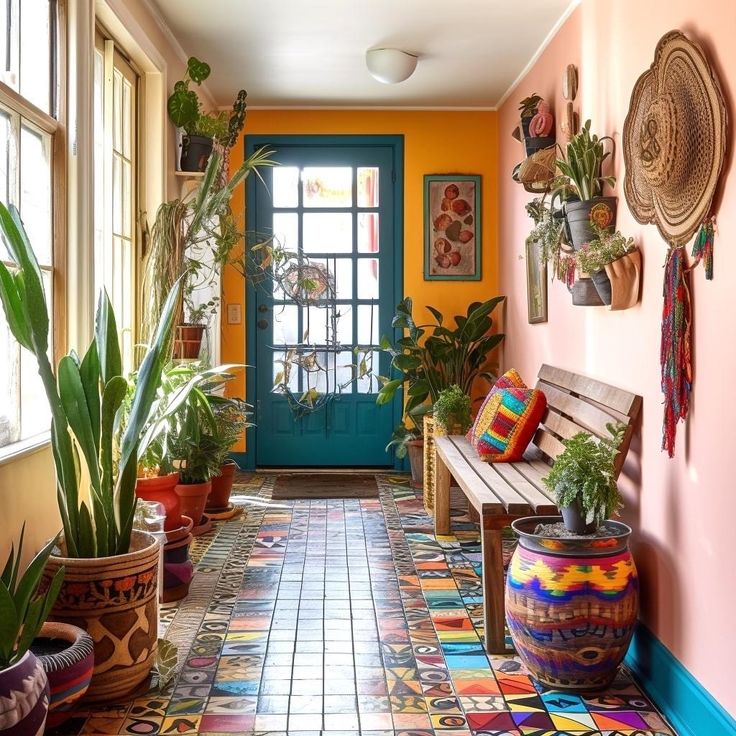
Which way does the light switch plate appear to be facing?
toward the camera

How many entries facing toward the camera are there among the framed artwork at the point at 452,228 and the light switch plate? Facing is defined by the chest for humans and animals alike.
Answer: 2

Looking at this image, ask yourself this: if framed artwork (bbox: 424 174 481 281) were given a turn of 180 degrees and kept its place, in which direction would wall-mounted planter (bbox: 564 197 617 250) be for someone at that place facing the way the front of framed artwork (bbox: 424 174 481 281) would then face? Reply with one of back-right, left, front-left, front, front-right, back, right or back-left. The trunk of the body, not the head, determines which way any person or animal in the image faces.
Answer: back

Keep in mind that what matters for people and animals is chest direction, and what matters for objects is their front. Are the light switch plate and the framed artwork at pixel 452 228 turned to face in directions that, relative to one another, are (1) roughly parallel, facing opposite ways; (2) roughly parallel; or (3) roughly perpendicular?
roughly parallel

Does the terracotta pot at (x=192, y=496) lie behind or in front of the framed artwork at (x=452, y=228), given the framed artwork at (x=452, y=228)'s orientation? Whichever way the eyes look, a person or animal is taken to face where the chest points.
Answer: in front

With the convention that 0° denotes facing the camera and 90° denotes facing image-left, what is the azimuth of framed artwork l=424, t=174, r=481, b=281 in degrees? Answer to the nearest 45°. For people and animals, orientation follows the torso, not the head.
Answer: approximately 0°

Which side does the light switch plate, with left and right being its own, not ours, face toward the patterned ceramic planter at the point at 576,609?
front

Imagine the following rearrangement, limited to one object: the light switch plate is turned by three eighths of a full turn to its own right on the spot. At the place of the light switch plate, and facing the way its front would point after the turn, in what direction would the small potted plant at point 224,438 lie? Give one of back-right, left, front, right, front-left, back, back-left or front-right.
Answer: back-left

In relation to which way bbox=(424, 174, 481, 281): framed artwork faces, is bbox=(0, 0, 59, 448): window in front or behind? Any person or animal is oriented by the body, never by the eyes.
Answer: in front

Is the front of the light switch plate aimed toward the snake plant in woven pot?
yes

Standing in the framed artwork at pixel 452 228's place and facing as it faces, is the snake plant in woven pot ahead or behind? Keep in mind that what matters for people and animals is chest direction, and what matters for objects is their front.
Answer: ahead

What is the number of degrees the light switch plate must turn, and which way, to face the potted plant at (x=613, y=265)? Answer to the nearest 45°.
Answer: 0° — it already faces it

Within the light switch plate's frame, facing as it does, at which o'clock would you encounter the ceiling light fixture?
The ceiling light fixture is roughly at 11 o'clock from the light switch plate.

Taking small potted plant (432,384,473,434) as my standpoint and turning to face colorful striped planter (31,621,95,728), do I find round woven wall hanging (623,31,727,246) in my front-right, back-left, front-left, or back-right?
front-left

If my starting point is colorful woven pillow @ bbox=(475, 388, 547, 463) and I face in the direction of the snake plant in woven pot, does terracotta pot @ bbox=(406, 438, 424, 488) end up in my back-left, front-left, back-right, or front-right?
back-right

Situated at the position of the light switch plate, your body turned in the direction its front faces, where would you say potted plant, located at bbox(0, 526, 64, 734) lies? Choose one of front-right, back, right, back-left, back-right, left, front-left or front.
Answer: front

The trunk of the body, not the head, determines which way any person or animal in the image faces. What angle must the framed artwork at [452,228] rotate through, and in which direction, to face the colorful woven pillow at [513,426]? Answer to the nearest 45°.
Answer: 0° — it already faces it
